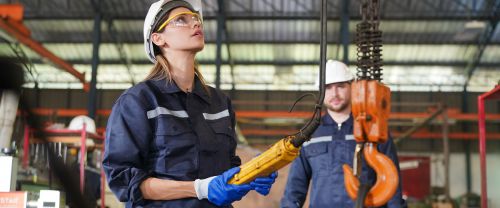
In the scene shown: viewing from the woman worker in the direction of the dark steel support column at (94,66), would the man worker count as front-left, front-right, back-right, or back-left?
front-right

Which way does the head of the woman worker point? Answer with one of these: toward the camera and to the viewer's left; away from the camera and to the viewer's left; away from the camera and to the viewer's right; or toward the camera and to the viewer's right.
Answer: toward the camera and to the viewer's right

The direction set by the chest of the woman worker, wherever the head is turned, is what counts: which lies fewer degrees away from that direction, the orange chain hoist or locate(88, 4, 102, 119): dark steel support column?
the orange chain hoist

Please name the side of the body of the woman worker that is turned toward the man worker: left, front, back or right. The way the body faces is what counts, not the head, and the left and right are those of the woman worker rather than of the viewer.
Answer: left

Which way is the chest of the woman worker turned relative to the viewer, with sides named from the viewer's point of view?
facing the viewer and to the right of the viewer

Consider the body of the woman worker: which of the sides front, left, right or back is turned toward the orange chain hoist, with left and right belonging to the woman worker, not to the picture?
left

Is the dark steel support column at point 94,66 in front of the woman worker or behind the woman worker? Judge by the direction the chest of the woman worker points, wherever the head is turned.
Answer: behind

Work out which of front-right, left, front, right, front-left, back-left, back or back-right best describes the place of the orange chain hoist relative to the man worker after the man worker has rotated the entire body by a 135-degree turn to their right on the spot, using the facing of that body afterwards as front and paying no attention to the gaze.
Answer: back-left

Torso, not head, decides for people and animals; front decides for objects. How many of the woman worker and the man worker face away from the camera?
0

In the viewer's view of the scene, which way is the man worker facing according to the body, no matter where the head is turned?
toward the camera

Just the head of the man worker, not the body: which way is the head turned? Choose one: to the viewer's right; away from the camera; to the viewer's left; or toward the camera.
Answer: toward the camera

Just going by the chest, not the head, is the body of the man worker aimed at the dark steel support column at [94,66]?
no
